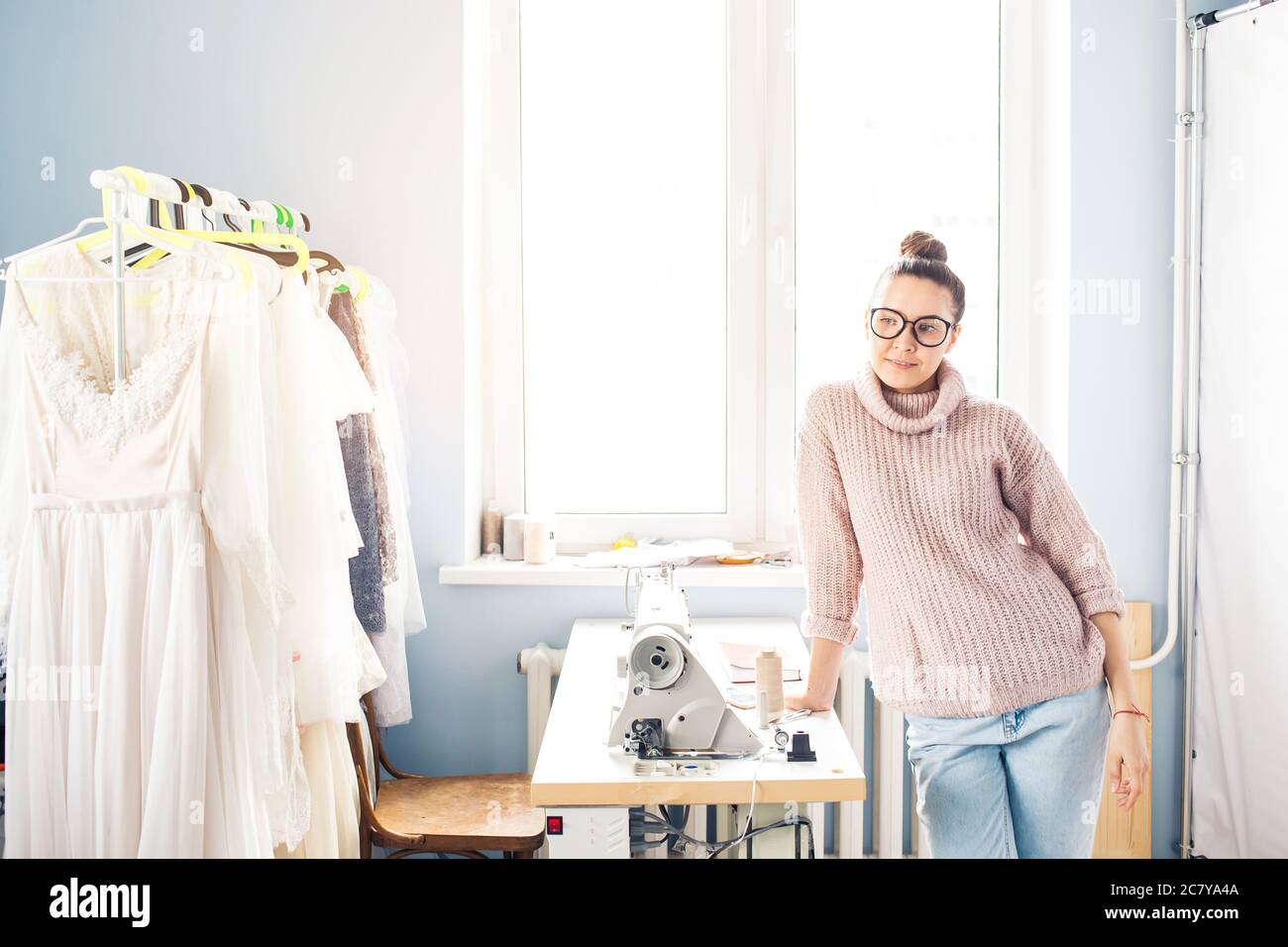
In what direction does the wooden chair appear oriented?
to the viewer's right

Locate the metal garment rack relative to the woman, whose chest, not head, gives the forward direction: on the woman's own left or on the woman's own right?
on the woman's own right

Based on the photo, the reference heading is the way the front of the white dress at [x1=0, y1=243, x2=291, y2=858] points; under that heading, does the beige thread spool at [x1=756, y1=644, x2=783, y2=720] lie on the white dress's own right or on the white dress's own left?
on the white dress's own left

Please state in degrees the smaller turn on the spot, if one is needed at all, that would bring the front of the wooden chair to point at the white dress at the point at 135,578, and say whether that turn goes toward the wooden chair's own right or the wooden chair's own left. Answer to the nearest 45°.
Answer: approximately 135° to the wooden chair's own right
